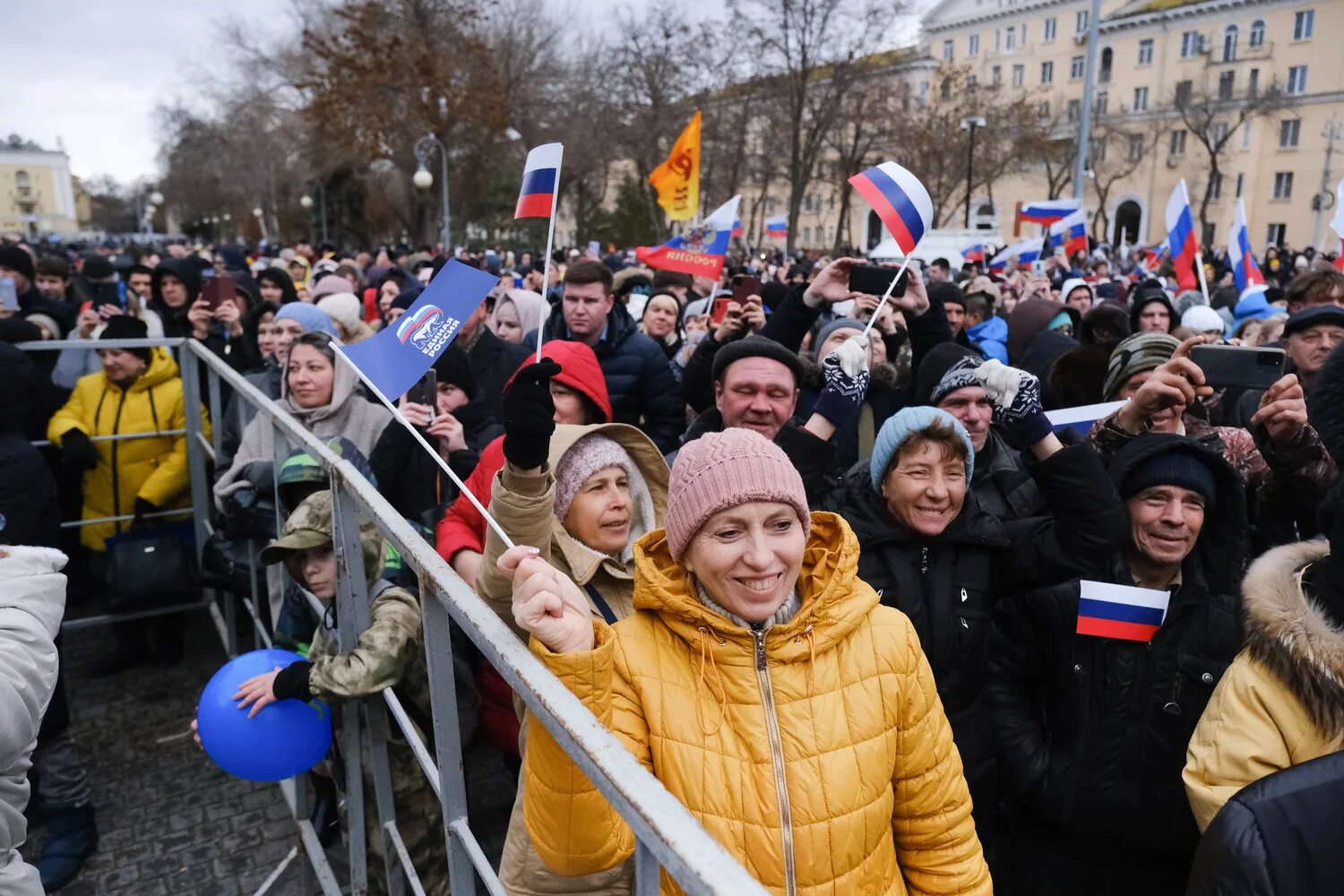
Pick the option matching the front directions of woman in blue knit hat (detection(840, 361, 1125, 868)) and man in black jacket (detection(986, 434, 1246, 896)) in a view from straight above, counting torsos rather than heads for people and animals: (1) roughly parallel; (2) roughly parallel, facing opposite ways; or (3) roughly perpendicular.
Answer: roughly parallel

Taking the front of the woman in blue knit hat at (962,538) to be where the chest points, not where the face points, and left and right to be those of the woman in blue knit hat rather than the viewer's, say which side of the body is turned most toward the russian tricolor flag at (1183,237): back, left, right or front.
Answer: back

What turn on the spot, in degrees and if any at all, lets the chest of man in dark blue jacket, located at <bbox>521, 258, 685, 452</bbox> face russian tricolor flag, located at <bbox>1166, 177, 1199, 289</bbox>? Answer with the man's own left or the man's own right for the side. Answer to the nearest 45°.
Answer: approximately 180°

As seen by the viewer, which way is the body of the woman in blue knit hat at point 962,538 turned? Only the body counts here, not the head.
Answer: toward the camera

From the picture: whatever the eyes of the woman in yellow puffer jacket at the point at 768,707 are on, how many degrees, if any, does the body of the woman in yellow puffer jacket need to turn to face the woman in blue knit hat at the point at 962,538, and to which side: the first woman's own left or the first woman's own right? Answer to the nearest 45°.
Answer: approximately 135° to the first woman's own left

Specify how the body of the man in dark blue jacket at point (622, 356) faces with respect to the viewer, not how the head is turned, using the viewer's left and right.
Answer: facing the viewer and to the left of the viewer

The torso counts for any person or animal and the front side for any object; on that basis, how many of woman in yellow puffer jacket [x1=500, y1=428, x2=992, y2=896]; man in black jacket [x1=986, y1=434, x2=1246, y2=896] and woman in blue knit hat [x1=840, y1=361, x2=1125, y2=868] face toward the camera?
3

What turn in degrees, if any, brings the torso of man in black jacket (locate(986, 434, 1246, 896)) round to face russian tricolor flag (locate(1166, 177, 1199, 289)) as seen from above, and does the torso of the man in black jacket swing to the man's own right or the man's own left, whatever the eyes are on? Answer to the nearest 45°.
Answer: approximately 180°

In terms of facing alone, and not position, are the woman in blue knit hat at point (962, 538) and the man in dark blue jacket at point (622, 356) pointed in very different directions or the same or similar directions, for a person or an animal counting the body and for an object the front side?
same or similar directions

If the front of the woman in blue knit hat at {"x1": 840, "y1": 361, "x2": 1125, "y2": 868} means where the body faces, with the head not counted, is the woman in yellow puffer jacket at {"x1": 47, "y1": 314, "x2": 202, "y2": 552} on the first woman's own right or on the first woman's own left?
on the first woman's own right

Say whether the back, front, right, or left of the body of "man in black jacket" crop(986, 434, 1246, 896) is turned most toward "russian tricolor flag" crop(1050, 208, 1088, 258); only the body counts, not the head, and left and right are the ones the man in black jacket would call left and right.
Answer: back

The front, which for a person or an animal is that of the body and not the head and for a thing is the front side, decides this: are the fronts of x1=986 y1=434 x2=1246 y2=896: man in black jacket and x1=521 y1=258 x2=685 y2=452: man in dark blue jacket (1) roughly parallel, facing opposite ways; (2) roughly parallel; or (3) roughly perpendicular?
roughly parallel

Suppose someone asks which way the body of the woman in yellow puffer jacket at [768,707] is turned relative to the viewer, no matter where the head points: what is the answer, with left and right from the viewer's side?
facing the viewer

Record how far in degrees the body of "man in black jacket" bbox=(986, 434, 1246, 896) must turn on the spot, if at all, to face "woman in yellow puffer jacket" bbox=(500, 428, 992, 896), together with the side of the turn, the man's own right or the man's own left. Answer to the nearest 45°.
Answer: approximately 45° to the man's own right

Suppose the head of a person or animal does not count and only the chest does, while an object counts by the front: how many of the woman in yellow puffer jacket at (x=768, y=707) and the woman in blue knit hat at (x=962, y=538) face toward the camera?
2

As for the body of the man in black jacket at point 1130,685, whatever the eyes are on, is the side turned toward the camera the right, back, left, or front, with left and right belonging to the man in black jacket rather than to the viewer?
front
